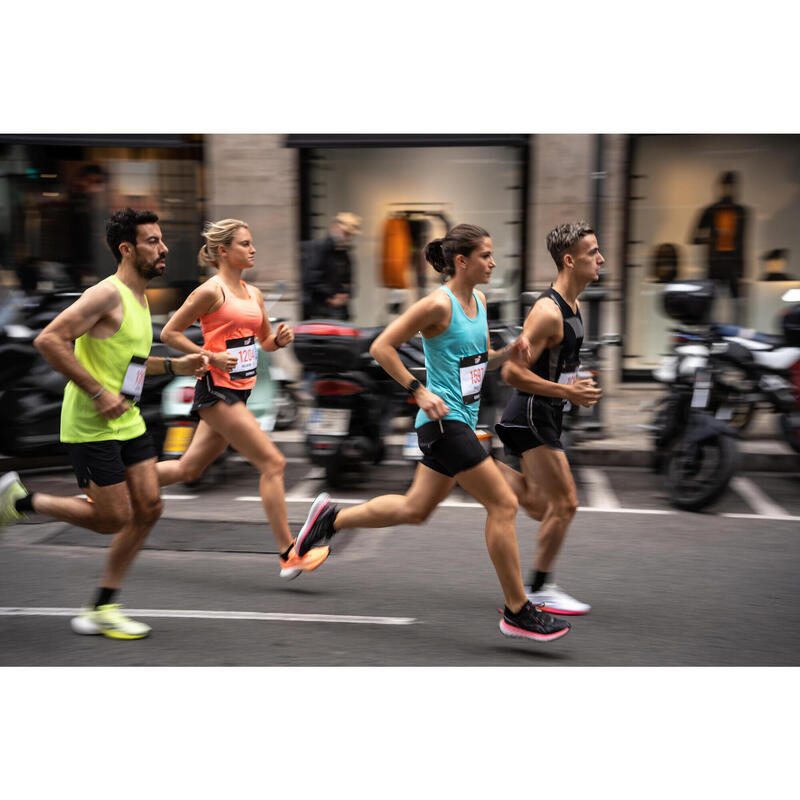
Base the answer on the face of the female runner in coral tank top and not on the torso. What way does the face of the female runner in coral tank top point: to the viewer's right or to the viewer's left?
to the viewer's right

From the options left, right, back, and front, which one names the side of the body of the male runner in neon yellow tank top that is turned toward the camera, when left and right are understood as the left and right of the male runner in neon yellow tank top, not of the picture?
right

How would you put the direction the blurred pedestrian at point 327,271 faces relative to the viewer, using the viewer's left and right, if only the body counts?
facing the viewer and to the right of the viewer

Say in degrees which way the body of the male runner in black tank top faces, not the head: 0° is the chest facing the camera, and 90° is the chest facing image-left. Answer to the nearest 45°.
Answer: approximately 270°

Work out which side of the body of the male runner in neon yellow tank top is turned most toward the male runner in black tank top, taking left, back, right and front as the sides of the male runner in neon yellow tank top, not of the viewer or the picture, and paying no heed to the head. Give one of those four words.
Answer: front

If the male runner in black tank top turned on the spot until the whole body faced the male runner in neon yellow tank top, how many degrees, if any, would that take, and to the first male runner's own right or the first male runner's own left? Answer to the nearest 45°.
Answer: approximately 180°

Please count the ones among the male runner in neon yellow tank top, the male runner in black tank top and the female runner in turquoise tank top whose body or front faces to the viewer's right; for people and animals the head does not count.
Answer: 3

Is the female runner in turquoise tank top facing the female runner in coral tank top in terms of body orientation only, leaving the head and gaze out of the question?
no

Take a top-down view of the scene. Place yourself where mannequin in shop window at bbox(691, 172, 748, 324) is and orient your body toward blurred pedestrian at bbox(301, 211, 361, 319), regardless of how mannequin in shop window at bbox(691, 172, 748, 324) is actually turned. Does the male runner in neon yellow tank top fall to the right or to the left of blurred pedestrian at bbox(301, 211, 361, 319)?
left

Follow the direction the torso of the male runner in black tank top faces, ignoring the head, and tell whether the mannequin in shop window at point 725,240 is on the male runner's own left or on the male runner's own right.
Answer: on the male runner's own left

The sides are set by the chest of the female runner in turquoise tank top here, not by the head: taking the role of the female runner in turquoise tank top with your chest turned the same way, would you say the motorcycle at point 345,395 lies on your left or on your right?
on your left

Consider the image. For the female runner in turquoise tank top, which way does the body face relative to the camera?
to the viewer's right

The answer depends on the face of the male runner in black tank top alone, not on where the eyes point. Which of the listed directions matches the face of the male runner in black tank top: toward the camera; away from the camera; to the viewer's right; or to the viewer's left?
to the viewer's right

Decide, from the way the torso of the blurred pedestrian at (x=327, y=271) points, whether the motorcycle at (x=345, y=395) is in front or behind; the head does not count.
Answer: in front
